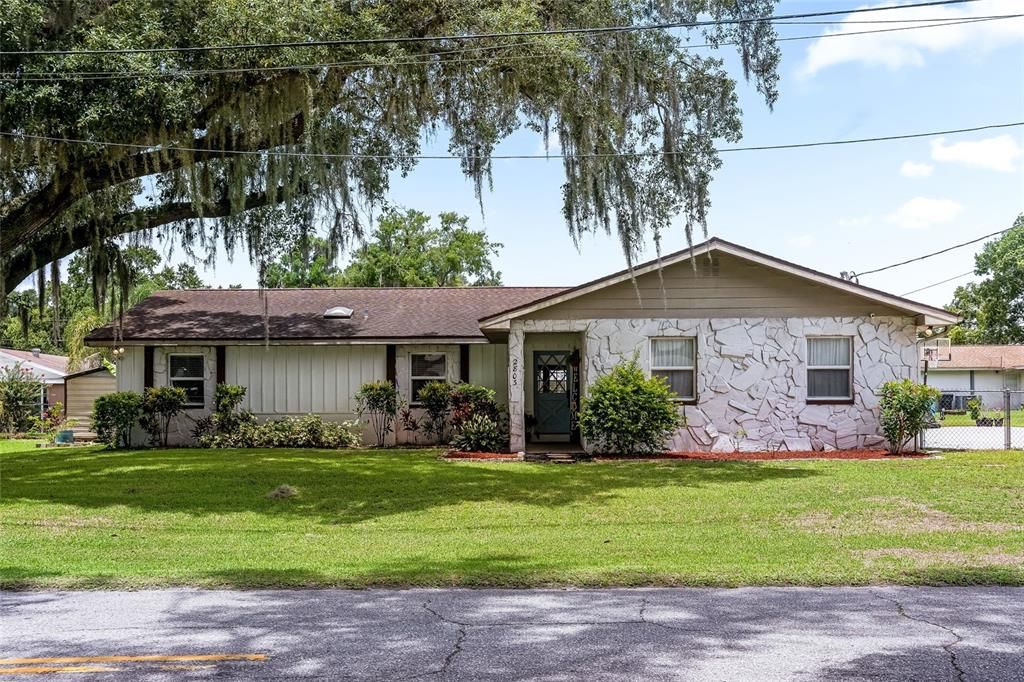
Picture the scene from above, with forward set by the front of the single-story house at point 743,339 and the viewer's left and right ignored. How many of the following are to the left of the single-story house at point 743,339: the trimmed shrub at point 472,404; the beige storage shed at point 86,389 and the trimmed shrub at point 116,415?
0

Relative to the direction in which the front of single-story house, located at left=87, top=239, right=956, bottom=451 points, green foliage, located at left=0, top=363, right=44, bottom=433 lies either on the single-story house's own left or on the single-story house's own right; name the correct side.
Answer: on the single-story house's own right

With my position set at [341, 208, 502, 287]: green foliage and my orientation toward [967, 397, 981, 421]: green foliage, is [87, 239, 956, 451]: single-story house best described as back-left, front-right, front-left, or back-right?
front-right

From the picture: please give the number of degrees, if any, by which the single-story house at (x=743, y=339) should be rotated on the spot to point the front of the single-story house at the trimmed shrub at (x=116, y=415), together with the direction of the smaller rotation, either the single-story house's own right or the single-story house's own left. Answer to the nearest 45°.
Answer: approximately 90° to the single-story house's own right

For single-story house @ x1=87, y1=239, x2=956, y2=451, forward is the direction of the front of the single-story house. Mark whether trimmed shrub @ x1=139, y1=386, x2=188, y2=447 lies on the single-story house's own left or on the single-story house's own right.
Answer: on the single-story house's own right

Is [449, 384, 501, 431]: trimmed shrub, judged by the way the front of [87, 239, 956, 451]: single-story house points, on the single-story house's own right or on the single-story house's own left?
on the single-story house's own right

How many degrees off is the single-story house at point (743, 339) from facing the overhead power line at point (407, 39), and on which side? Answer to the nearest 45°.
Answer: approximately 45° to its right

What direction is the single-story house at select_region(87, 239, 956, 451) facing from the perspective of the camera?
toward the camera

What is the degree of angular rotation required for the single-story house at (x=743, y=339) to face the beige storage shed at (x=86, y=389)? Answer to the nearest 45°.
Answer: approximately 135° to its right

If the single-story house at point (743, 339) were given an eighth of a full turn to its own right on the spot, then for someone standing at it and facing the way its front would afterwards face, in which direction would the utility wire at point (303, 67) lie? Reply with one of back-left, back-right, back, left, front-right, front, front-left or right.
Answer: front
